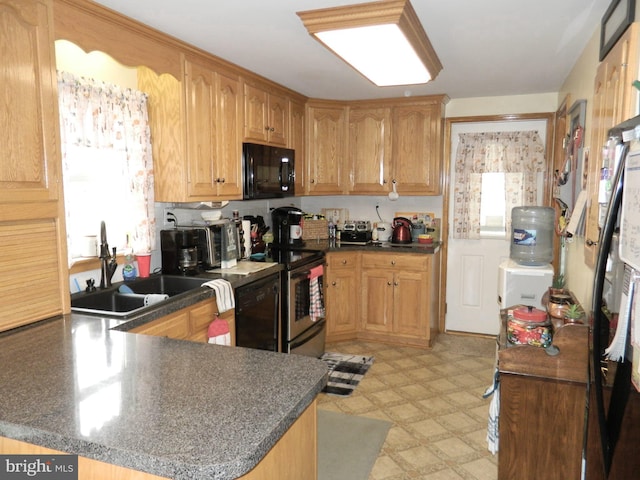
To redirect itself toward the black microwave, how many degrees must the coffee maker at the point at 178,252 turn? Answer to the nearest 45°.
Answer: approximately 90° to its left

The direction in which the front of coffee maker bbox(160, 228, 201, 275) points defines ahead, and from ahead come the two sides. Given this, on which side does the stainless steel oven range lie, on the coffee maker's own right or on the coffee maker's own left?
on the coffee maker's own left

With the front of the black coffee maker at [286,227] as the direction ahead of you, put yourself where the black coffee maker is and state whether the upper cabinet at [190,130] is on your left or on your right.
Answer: on your right

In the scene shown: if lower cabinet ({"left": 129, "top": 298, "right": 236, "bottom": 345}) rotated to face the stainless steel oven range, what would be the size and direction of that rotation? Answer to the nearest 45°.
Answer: approximately 90° to its left

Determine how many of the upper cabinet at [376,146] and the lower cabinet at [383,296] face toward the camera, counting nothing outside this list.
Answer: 2

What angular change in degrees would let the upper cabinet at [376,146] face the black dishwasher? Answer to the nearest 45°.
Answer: approximately 45° to its right
